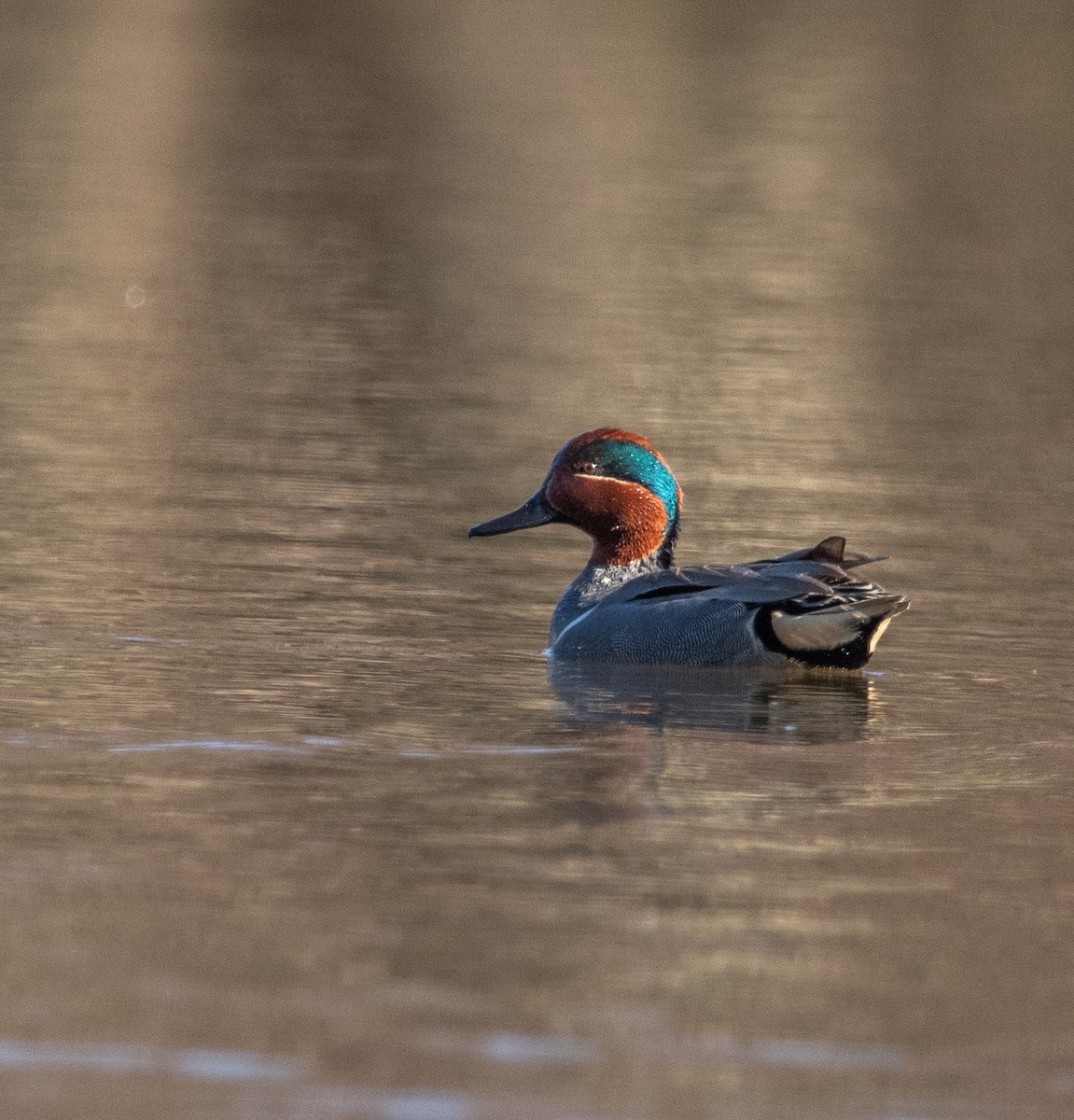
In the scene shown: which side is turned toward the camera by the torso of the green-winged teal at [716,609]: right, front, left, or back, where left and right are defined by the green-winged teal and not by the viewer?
left
